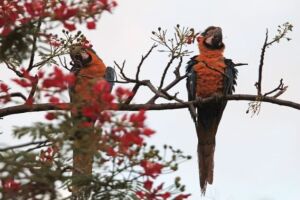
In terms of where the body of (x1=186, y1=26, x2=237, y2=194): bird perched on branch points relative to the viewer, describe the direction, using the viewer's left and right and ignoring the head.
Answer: facing the viewer

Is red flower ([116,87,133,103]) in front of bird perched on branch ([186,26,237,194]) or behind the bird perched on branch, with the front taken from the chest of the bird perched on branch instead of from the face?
in front

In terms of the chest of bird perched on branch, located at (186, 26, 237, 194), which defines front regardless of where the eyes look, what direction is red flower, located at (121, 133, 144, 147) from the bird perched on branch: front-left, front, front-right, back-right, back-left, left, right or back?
front

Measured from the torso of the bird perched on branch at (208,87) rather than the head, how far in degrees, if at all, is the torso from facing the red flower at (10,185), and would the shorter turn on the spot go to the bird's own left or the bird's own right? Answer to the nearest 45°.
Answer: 0° — it already faces it

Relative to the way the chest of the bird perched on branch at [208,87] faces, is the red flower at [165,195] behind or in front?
in front
